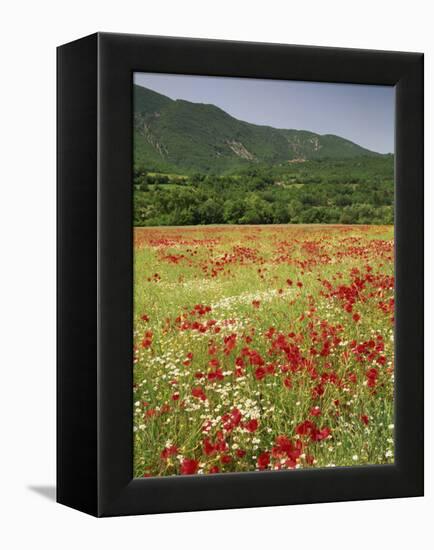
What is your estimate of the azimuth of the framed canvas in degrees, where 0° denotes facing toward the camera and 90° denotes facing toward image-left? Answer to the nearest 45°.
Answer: approximately 315°
